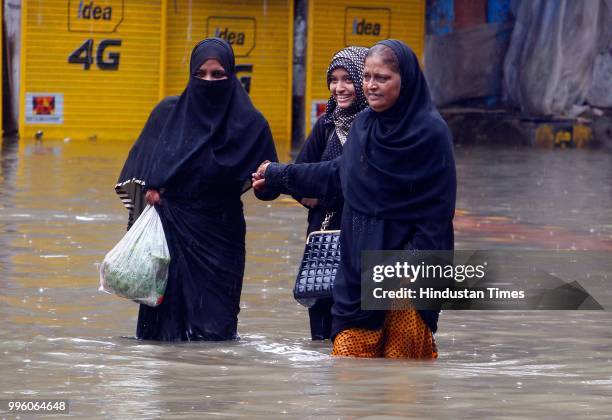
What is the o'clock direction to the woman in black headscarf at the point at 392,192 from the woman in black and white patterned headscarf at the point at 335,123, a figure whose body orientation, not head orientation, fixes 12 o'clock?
the woman in black headscarf at the point at 392,192 is roughly at 10 o'clock from the woman in black and white patterned headscarf at the point at 335,123.

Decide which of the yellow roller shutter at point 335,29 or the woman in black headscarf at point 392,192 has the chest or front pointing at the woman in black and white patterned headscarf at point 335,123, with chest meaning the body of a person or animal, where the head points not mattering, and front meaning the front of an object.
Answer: the yellow roller shutter

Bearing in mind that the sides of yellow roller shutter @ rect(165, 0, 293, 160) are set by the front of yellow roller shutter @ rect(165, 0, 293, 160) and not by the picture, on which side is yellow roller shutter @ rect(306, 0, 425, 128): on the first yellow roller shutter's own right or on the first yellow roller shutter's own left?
on the first yellow roller shutter's own left

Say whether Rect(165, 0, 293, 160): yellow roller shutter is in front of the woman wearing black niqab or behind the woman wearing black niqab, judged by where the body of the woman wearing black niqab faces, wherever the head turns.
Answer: behind

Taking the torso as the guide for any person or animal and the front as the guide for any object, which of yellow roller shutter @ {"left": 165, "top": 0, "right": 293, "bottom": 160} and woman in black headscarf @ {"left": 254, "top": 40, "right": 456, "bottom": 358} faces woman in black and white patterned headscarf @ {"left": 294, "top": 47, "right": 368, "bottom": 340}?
the yellow roller shutter

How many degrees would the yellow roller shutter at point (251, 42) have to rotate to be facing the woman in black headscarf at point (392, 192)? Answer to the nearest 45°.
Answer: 0° — it already faces them

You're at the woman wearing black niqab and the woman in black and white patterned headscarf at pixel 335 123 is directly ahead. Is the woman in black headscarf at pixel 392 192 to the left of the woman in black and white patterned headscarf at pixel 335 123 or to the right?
right

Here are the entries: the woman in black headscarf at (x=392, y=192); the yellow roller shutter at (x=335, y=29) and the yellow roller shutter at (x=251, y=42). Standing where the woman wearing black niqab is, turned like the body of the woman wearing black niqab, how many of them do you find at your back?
2

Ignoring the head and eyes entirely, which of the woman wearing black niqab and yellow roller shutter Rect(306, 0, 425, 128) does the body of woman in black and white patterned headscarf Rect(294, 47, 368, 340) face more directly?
the woman wearing black niqab
